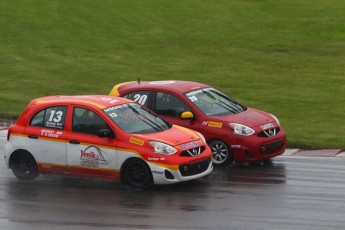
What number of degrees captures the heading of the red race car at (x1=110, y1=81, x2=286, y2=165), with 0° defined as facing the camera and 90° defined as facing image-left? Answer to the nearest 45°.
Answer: approximately 315°

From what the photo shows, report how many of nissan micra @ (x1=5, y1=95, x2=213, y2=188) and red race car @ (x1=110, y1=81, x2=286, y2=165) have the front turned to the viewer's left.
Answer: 0

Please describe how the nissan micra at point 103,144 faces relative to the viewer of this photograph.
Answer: facing the viewer and to the right of the viewer

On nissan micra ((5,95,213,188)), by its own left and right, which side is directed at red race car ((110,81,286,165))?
left

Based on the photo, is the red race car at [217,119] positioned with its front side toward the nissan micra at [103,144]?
no

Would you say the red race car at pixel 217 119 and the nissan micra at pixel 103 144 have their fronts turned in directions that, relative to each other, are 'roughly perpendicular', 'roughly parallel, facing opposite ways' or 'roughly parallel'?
roughly parallel
